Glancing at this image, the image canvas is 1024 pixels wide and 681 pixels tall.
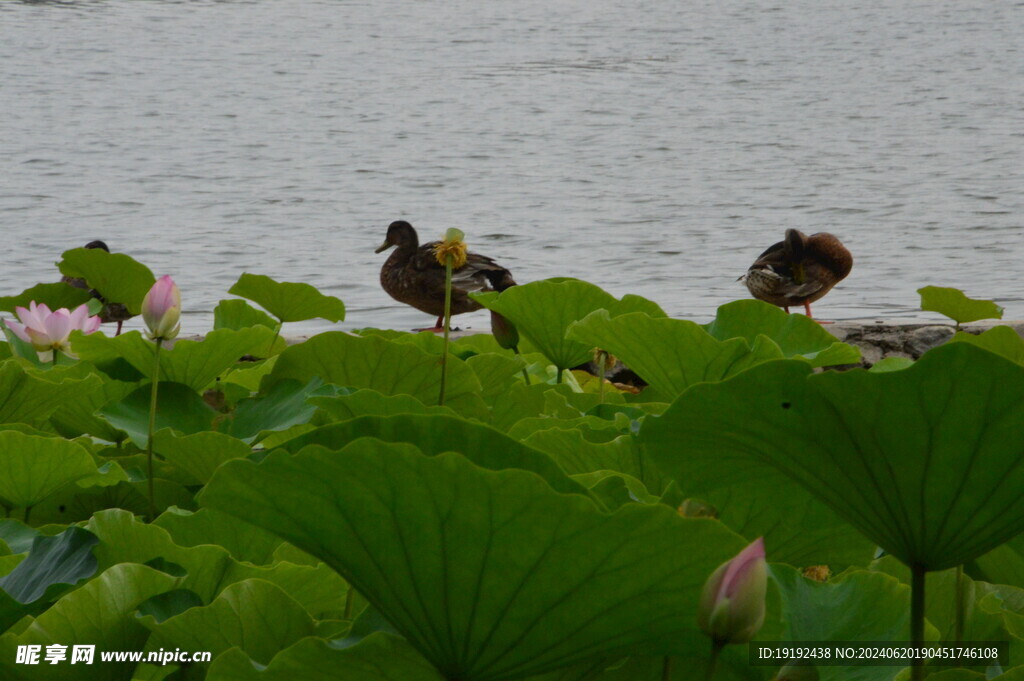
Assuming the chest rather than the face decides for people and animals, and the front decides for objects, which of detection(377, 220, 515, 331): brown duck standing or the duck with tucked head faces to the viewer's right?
the duck with tucked head

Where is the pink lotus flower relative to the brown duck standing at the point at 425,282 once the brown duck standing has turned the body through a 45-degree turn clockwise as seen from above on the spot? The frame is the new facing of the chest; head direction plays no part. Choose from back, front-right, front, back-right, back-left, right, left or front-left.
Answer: back-left

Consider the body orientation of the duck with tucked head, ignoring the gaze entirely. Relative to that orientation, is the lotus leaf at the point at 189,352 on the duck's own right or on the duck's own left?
on the duck's own right

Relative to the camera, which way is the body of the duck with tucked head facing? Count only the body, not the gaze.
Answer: to the viewer's right

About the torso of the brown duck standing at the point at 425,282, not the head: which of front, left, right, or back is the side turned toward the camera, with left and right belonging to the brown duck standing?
left

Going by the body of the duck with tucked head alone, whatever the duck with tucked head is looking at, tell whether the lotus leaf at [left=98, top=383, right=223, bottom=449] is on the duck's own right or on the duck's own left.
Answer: on the duck's own right

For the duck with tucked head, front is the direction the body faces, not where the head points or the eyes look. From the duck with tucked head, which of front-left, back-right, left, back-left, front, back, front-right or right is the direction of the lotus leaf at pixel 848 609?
right

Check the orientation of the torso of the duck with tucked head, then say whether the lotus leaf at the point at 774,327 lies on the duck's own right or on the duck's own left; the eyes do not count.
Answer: on the duck's own right

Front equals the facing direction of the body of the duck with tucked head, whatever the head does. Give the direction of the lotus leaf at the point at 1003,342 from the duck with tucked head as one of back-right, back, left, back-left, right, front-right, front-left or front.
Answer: right

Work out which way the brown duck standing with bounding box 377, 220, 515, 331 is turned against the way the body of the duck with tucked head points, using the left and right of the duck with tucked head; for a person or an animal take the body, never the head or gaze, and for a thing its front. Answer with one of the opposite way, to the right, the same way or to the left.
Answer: the opposite way

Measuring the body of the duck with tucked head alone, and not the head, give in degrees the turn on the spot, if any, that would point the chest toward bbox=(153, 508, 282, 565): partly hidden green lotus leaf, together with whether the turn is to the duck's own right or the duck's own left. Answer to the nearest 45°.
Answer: approximately 90° to the duck's own right

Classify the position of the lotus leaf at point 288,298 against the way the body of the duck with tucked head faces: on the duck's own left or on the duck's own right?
on the duck's own right

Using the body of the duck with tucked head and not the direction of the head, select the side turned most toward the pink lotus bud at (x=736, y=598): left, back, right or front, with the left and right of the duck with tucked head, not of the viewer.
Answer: right

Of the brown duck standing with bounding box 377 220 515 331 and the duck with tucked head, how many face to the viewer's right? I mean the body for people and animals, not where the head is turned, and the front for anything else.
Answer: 1
